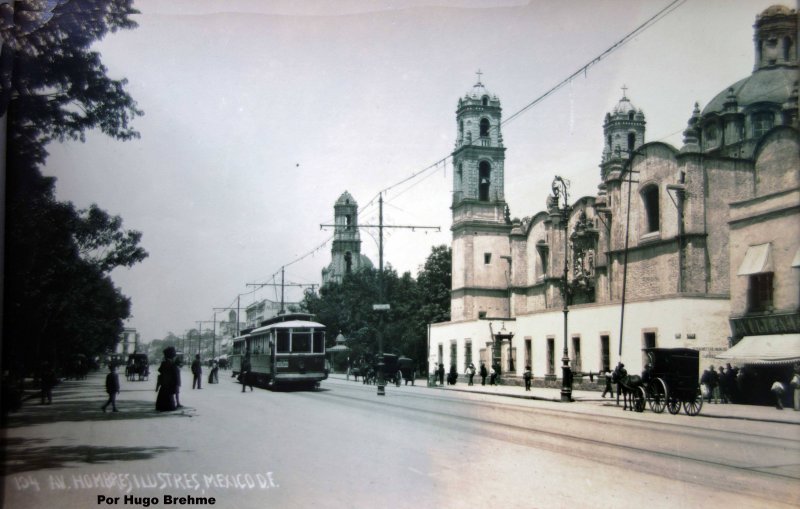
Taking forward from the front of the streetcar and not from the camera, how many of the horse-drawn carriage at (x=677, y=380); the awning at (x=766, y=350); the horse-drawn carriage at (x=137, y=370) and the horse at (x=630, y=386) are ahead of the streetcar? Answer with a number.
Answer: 3
